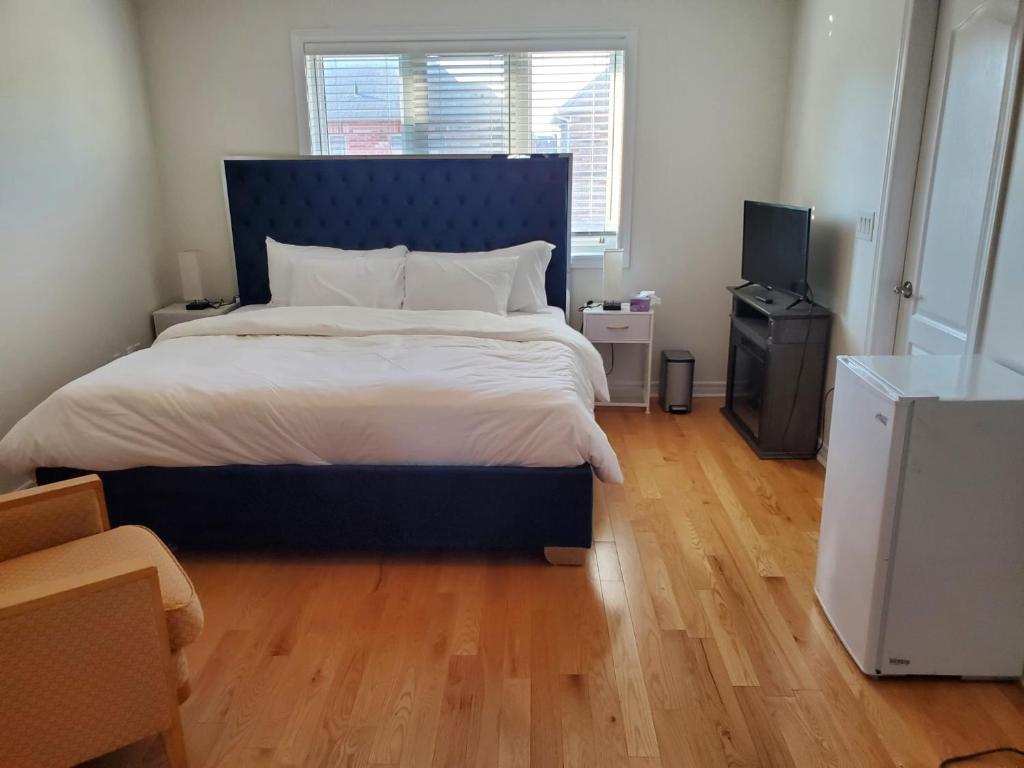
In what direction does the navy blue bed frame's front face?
toward the camera

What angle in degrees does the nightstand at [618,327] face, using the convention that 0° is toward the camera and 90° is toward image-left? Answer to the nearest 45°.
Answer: approximately 0°

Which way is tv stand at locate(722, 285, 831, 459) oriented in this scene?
to the viewer's left

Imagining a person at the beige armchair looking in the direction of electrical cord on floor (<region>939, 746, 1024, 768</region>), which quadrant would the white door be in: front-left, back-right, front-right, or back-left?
front-left

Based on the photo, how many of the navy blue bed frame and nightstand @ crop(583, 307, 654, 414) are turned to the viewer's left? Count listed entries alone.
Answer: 0

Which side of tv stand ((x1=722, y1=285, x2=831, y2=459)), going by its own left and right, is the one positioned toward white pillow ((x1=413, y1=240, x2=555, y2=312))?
front

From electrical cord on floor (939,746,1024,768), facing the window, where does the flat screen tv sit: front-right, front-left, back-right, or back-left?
front-right

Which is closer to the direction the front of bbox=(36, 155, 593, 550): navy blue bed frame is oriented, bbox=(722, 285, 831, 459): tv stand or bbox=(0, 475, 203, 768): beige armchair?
the beige armchair

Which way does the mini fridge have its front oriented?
to the viewer's left

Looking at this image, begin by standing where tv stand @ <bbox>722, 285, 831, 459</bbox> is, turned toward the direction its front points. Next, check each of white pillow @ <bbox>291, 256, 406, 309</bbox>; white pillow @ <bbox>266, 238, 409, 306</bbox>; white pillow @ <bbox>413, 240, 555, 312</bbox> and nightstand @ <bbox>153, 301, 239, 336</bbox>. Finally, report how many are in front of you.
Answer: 4

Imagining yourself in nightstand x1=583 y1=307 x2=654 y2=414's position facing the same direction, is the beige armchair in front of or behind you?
in front

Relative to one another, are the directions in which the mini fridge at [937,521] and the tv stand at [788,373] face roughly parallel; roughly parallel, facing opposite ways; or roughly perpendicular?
roughly parallel

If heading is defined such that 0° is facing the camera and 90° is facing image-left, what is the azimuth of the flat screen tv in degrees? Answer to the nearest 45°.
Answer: approximately 45°

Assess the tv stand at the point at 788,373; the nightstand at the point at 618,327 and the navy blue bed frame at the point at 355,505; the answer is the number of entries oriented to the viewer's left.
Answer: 1

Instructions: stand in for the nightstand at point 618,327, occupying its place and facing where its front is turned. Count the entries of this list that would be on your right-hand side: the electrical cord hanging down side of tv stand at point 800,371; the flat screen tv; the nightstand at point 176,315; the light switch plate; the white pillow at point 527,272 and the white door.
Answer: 2

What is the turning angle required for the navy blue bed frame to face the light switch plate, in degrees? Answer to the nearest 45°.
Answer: approximately 90° to its left

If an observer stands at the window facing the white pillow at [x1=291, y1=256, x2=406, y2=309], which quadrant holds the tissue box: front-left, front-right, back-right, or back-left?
back-left

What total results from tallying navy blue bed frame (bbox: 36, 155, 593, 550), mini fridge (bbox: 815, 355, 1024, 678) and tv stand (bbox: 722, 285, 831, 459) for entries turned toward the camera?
1
